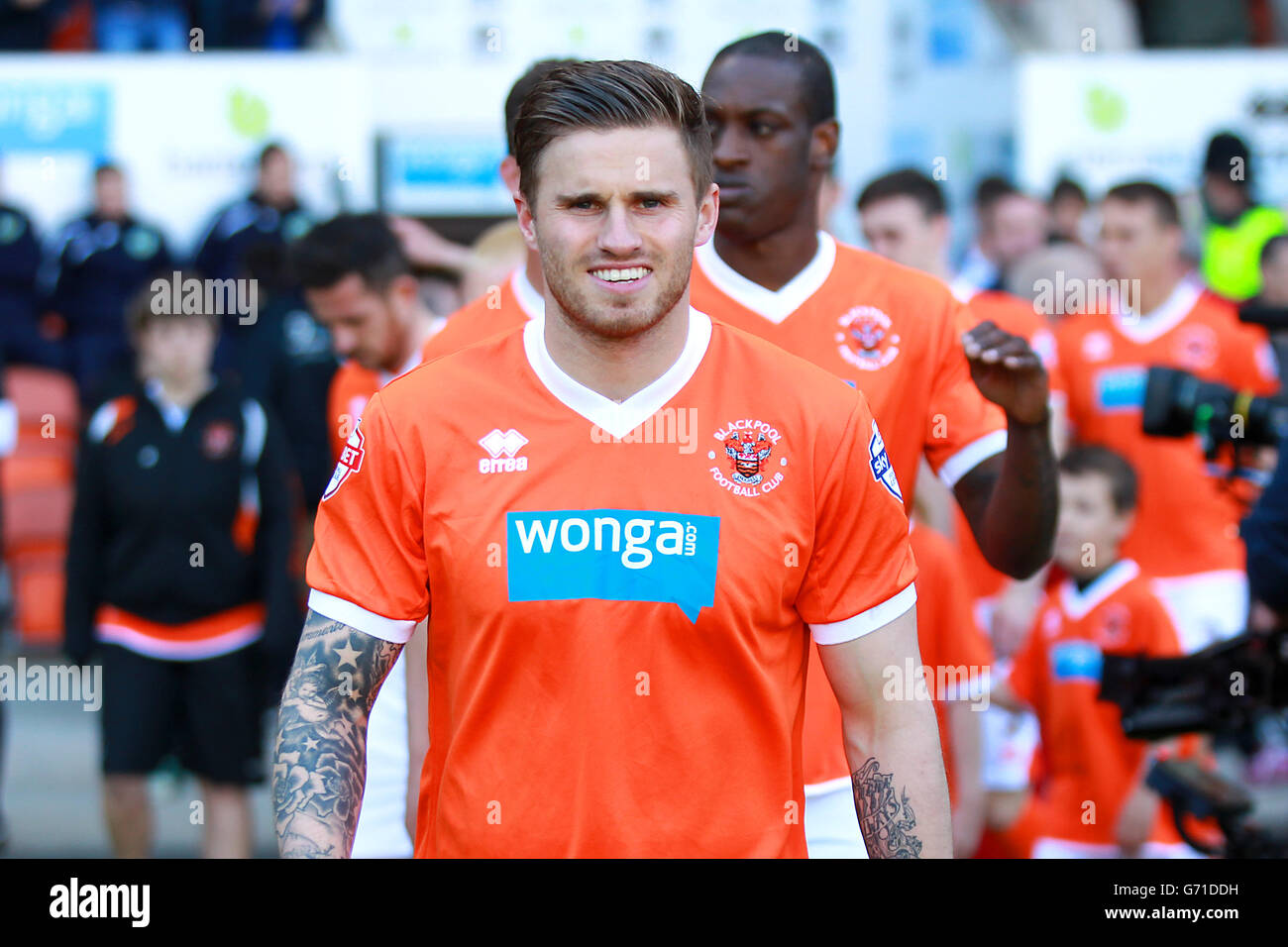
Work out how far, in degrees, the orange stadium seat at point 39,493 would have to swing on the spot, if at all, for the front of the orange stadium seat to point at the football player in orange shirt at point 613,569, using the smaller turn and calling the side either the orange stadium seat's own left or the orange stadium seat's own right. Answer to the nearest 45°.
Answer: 0° — it already faces them

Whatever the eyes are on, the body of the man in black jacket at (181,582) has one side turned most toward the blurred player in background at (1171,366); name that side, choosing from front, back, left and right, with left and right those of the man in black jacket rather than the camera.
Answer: left

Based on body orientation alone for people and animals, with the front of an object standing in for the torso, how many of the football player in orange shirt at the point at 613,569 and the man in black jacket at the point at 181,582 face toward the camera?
2
